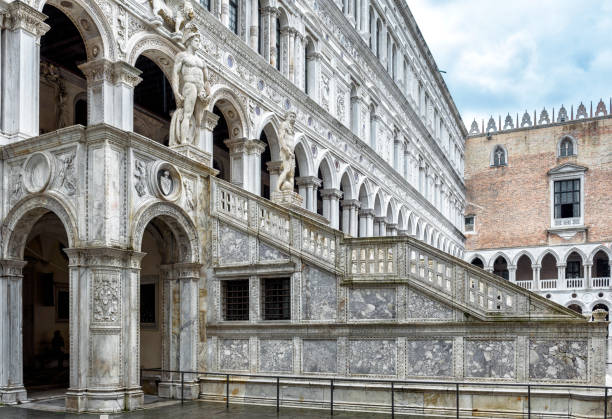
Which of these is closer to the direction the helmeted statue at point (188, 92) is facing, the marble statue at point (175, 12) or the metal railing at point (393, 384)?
the metal railing

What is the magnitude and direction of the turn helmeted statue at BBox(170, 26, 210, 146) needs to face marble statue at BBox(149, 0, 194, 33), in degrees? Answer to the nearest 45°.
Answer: approximately 135° to its left

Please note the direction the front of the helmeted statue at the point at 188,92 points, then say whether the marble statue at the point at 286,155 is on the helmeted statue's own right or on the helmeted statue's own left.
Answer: on the helmeted statue's own left

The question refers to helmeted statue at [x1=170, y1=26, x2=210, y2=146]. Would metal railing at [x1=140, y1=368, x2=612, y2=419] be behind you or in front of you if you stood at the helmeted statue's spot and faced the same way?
in front

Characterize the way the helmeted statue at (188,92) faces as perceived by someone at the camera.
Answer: facing the viewer and to the right of the viewer
